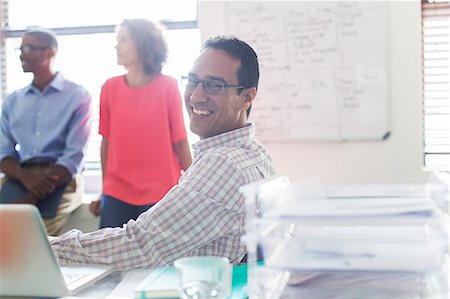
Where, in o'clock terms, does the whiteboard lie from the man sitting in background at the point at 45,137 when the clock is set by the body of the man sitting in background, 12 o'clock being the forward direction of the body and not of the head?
The whiteboard is roughly at 8 o'clock from the man sitting in background.

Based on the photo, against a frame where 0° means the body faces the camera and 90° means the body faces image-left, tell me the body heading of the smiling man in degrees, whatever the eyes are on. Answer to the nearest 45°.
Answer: approximately 90°

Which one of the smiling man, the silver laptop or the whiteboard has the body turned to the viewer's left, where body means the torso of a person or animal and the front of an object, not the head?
the smiling man

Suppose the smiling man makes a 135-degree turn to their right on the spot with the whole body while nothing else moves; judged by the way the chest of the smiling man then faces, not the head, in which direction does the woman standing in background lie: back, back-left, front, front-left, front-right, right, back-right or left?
front-left

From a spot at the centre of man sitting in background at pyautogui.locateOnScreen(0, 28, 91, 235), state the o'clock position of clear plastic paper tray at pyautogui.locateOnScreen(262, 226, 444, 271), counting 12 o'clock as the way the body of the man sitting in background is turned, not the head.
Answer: The clear plastic paper tray is roughly at 10 o'clock from the man sitting in background.

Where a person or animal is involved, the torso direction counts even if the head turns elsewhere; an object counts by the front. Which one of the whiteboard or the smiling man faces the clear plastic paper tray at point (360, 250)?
the whiteboard

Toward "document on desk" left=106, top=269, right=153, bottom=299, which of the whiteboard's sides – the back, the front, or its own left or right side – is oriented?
front

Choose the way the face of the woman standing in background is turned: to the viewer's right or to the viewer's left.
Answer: to the viewer's left

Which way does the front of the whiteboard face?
toward the camera
